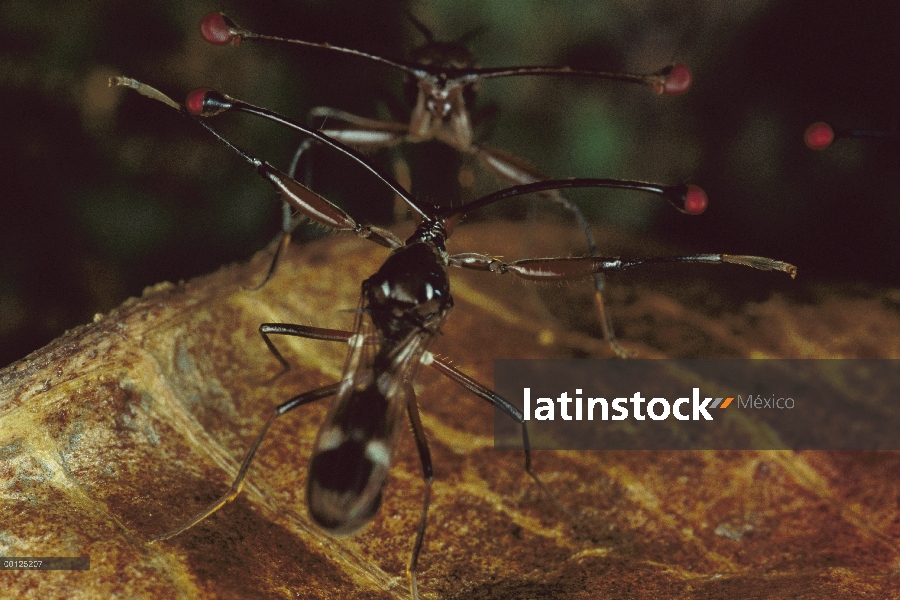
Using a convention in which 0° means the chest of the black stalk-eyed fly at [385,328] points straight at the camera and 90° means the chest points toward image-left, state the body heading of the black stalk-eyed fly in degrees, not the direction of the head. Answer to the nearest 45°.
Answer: approximately 180°
